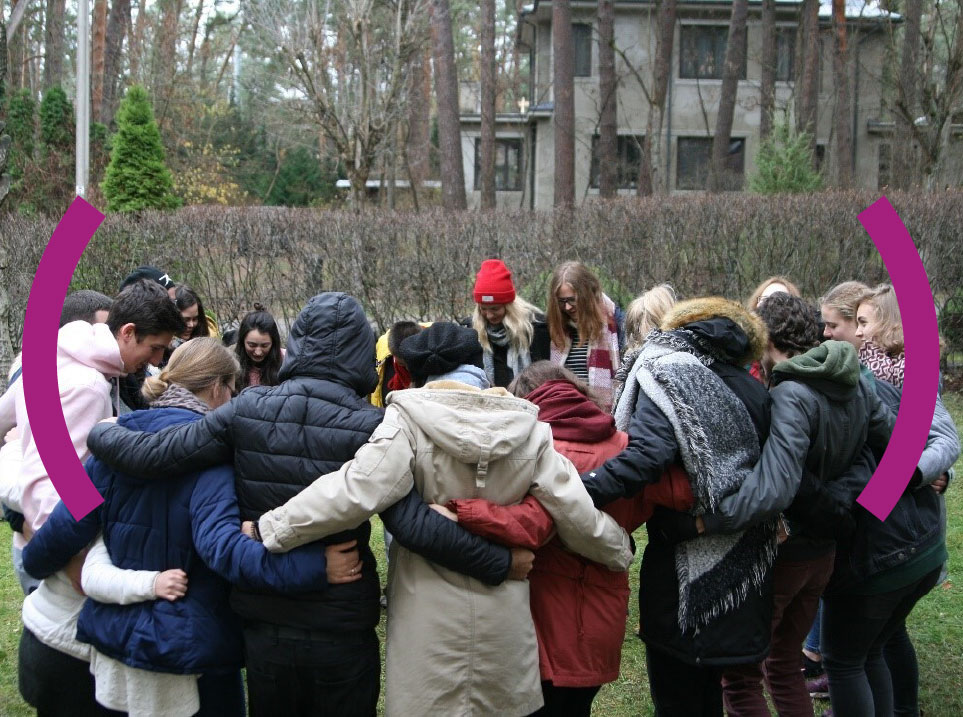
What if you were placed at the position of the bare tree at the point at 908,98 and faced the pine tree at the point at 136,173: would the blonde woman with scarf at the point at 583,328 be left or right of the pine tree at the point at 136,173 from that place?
left

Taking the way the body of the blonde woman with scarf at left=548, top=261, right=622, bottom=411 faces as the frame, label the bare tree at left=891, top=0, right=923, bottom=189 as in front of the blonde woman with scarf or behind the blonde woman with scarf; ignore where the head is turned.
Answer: behind

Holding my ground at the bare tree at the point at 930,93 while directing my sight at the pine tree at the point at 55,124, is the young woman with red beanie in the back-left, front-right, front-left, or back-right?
front-left

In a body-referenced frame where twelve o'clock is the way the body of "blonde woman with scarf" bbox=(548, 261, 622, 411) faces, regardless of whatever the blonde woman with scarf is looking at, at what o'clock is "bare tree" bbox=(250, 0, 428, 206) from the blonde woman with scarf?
The bare tree is roughly at 4 o'clock from the blonde woman with scarf.

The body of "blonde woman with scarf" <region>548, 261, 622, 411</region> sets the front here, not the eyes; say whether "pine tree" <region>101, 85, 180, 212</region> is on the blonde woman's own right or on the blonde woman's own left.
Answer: on the blonde woman's own right

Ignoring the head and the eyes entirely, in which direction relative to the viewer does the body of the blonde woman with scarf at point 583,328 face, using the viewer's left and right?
facing the viewer and to the left of the viewer

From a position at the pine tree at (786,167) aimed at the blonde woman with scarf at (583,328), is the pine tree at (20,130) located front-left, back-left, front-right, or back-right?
front-right
